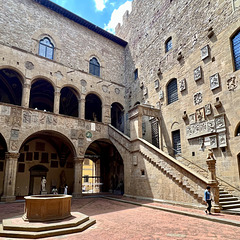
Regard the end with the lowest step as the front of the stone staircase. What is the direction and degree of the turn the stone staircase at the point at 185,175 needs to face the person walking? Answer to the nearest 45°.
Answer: approximately 45° to its right

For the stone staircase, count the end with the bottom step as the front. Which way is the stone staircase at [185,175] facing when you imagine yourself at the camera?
facing the viewer and to the right of the viewer

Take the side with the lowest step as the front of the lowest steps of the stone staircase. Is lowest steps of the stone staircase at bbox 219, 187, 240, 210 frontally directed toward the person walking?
no
